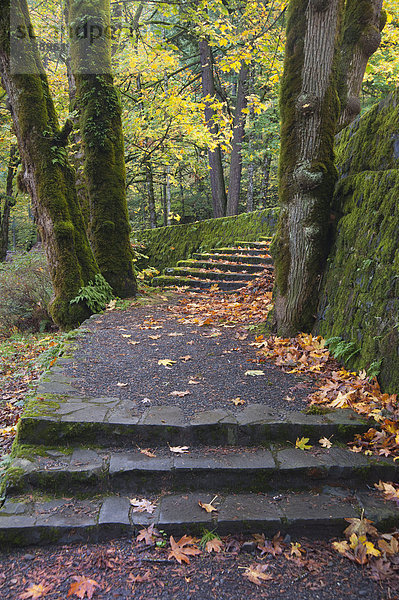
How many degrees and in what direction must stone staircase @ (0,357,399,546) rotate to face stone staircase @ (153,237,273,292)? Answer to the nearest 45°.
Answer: approximately 180°

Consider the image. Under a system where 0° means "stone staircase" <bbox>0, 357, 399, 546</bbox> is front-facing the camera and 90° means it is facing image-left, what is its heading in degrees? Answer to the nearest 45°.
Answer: approximately 0°

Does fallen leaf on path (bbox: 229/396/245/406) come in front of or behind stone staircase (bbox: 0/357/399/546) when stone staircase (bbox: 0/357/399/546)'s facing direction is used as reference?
behind

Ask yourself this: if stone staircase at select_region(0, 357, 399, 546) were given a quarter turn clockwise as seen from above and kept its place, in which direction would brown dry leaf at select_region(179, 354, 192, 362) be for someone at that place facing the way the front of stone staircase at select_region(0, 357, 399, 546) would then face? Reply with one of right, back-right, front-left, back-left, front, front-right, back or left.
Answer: right

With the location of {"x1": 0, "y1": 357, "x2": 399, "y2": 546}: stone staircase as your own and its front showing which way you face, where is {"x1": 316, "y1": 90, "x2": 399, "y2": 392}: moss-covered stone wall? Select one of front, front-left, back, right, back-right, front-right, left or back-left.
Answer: back-left

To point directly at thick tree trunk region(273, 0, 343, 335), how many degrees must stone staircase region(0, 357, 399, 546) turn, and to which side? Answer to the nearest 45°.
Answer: approximately 135° to its left

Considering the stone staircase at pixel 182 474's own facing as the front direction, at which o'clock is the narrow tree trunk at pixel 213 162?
The narrow tree trunk is roughly at 6 o'clock from the stone staircase.

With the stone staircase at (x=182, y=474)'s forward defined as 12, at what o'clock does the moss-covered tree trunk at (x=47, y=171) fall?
The moss-covered tree trunk is roughly at 5 o'clock from the stone staircase.

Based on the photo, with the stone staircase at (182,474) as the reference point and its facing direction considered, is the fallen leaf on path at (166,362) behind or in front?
behind

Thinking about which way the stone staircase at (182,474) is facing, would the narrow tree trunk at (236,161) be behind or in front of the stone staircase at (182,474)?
behind

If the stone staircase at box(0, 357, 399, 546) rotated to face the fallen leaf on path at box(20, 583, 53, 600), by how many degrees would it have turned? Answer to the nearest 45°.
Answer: approximately 45° to its right

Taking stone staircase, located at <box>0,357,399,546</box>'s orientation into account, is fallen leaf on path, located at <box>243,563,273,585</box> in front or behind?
in front
